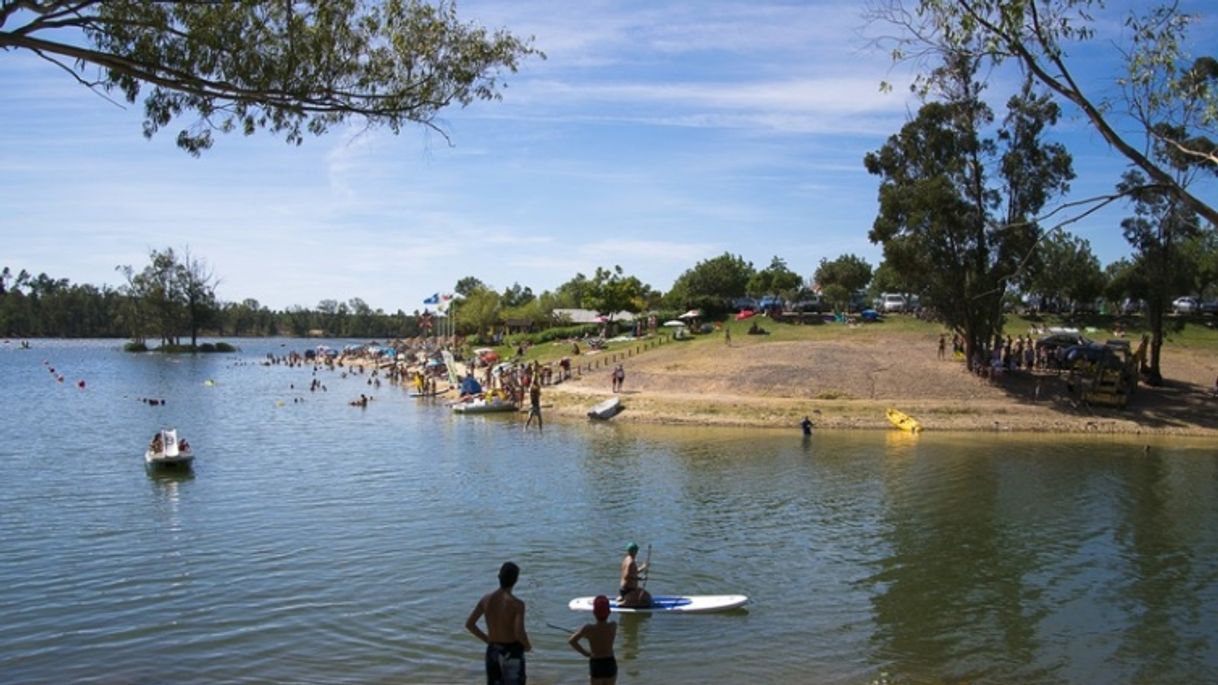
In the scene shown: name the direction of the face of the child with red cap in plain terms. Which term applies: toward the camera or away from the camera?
away from the camera

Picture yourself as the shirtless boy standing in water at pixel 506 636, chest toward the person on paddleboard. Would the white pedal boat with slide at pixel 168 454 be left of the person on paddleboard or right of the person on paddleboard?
left

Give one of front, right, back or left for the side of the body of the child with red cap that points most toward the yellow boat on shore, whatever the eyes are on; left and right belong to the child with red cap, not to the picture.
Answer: front

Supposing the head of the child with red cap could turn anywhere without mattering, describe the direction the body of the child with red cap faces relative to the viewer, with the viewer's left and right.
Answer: facing away from the viewer

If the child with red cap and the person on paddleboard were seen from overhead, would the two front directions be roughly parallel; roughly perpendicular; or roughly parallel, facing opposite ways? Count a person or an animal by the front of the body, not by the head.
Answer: roughly perpendicular
